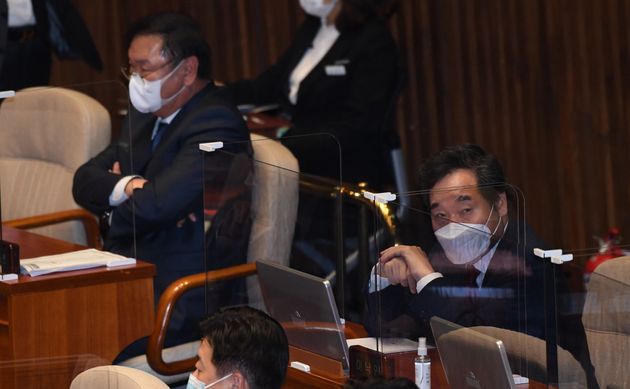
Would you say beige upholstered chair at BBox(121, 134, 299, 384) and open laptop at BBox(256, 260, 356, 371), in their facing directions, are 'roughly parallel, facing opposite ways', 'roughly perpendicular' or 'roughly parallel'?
roughly parallel, facing opposite ways

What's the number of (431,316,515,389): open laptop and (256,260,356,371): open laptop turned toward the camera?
0

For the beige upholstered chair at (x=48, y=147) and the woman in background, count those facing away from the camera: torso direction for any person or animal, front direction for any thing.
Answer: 0

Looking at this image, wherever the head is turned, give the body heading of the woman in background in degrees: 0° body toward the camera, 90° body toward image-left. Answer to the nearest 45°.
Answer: approximately 45°

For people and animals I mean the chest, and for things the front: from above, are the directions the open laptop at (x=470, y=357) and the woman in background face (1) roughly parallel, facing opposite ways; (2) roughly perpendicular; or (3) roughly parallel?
roughly parallel, facing opposite ways

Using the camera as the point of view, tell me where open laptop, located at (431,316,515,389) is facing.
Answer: facing away from the viewer and to the right of the viewer

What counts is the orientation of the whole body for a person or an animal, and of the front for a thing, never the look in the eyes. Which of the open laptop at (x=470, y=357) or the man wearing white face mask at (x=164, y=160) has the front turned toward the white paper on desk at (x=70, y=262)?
the man wearing white face mask

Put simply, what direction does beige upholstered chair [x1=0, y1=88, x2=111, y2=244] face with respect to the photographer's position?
facing the viewer and to the left of the viewer

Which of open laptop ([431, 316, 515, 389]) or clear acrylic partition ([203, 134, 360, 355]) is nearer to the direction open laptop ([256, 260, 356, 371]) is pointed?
the clear acrylic partition

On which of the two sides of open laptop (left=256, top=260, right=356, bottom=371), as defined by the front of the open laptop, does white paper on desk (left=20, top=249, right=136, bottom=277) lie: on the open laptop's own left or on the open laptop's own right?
on the open laptop's own left

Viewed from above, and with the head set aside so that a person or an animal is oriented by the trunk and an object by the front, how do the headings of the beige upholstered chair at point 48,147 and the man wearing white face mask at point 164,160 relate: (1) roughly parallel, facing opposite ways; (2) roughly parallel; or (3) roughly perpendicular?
roughly parallel

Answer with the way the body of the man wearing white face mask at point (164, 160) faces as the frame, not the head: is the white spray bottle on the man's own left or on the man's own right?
on the man's own left

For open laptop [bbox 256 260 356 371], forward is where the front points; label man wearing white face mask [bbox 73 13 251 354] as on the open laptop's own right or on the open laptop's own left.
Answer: on the open laptop's own left

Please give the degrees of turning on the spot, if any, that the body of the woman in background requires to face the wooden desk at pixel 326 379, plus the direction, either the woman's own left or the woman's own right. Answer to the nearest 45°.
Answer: approximately 45° to the woman's own left

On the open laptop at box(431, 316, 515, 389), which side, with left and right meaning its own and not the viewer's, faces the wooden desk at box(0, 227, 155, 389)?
left

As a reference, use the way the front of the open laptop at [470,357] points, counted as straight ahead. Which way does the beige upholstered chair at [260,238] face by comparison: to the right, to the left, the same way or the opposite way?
the opposite way
